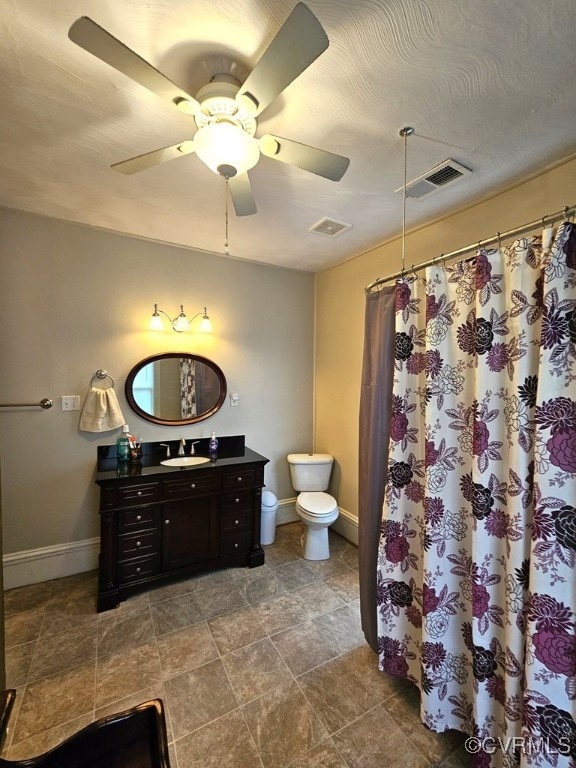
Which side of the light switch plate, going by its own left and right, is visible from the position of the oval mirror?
left

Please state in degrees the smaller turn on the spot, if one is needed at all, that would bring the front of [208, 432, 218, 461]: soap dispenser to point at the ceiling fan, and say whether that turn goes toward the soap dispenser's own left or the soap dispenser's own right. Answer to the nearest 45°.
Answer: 0° — it already faces it

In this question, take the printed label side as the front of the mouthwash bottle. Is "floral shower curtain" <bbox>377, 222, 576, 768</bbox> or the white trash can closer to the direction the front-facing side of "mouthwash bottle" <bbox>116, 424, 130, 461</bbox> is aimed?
the floral shower curtain

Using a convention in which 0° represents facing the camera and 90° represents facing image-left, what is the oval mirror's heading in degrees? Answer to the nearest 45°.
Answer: approximately 0°
